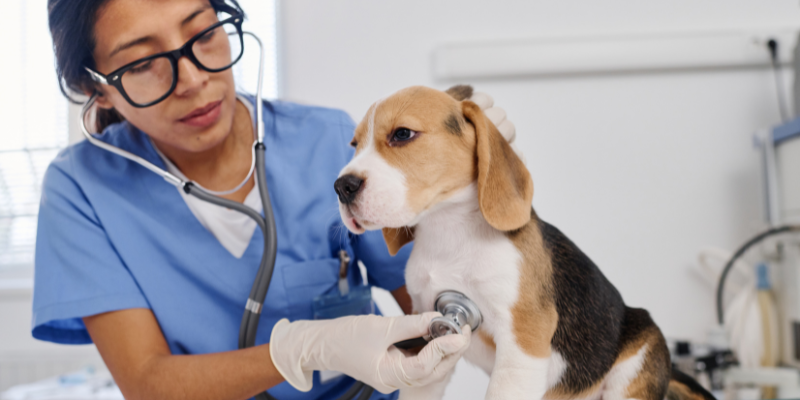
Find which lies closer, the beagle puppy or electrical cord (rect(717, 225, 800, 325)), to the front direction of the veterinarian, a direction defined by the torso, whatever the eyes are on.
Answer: the beagle puppy

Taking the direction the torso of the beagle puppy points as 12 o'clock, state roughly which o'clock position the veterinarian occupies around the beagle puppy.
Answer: The veterinarian is roughly at 2 o'clock from the beagle puppy.

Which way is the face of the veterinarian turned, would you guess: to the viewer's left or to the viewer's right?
to the viewer's right

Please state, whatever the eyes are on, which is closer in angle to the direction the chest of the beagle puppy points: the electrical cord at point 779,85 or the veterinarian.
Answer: the veterinarian

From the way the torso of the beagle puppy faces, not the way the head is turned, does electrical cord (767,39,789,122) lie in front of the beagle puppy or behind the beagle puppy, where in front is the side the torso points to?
behind

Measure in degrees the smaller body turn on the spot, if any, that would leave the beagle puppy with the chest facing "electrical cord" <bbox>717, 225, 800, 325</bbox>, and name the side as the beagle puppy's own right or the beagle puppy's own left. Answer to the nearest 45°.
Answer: approximately 180°

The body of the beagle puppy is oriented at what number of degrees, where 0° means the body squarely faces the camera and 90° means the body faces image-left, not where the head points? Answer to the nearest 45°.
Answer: approximately 45°

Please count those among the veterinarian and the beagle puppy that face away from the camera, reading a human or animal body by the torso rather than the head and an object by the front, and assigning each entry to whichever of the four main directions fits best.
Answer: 0

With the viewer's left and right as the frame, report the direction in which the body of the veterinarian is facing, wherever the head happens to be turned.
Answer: facing the viewer and to the right of the viewer

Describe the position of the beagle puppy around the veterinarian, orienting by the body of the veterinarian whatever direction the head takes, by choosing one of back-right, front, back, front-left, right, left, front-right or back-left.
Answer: front

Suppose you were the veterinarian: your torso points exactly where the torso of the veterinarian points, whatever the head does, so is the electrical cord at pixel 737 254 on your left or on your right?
on your left
